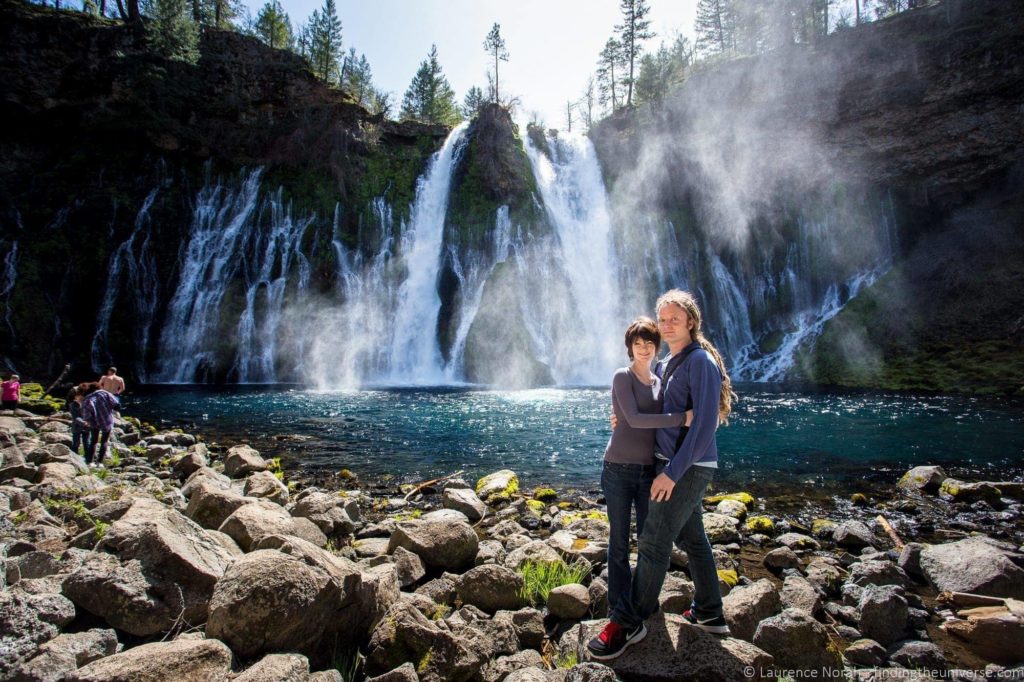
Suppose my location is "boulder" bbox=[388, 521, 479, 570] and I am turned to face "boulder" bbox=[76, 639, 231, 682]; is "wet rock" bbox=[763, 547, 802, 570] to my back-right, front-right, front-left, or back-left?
back-left

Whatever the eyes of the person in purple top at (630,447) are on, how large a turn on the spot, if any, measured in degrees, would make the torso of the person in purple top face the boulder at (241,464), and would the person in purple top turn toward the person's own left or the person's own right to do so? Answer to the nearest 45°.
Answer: approximately 180°

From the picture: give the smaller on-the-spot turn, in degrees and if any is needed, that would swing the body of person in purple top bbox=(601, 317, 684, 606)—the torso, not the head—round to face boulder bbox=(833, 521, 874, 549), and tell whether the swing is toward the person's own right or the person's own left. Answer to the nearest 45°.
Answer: approximately 90° to the person's own left

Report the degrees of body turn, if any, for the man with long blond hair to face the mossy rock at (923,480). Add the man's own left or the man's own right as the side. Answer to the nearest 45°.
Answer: approximately 180°

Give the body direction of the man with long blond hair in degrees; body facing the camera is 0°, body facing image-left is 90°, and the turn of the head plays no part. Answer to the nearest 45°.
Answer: approximately 45°

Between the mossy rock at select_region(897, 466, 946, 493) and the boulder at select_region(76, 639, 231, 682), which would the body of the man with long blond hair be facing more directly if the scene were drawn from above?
the boulder

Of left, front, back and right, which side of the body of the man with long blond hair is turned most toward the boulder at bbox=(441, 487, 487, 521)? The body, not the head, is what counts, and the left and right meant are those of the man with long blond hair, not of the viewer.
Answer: right

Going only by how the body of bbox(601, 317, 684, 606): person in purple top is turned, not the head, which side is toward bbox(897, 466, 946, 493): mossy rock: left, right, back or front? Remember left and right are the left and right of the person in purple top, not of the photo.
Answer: left

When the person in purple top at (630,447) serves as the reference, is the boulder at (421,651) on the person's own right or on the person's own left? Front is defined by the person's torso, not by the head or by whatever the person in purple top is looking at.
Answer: on the person's own right

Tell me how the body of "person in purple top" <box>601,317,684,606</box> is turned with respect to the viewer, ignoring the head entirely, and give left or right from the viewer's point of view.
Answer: facing the viewer and to the right of the viewer
